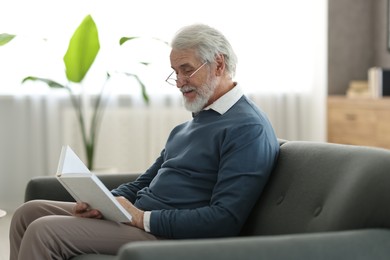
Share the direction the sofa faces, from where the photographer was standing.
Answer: facing the viewer and to the left of the viewer

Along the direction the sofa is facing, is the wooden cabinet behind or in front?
behind
